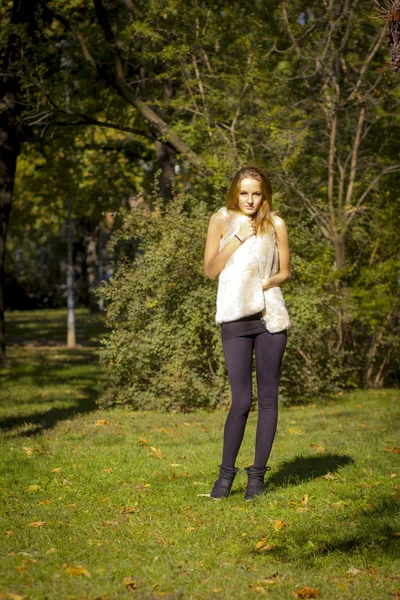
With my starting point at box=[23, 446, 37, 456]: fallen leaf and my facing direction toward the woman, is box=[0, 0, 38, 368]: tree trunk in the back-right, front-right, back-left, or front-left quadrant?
back-left

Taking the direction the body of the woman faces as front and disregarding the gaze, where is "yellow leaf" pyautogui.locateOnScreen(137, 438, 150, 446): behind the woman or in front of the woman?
behind

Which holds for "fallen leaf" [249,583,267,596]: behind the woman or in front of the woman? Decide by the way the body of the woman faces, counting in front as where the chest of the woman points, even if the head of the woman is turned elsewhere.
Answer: in front

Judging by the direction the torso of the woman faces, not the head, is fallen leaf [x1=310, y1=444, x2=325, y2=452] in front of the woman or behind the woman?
behind

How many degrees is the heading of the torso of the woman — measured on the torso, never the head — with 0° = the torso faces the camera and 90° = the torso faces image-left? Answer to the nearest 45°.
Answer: approximately 0°

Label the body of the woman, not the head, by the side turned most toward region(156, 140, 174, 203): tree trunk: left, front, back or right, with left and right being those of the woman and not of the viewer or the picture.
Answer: back

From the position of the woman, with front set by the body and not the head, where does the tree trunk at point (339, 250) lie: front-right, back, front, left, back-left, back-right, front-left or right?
back

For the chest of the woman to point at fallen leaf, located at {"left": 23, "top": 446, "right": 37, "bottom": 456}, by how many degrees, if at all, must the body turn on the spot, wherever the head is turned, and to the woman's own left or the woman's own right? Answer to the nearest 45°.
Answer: approximately 135° to the woman's own right

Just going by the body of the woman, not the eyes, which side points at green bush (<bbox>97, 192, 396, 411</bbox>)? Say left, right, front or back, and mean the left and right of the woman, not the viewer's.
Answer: back
